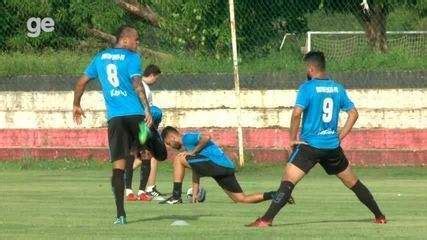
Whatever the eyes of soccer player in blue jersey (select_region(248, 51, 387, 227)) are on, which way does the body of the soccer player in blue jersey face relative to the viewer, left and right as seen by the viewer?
facing away from the viewer and to the left of the viewer

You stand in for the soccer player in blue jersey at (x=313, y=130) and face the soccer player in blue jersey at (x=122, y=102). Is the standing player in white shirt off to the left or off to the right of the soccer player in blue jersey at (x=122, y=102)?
right

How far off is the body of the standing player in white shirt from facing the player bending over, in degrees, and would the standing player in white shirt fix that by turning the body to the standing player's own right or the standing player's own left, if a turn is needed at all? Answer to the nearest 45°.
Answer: approximately 45° to the standing player's own right

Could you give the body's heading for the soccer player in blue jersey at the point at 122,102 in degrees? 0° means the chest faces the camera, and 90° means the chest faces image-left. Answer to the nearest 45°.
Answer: approximately 225°

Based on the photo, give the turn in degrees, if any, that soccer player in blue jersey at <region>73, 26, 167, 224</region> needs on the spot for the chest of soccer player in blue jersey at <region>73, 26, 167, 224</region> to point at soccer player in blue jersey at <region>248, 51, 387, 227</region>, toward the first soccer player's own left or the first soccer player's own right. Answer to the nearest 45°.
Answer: approximately 45° to the first soccer player's own right
